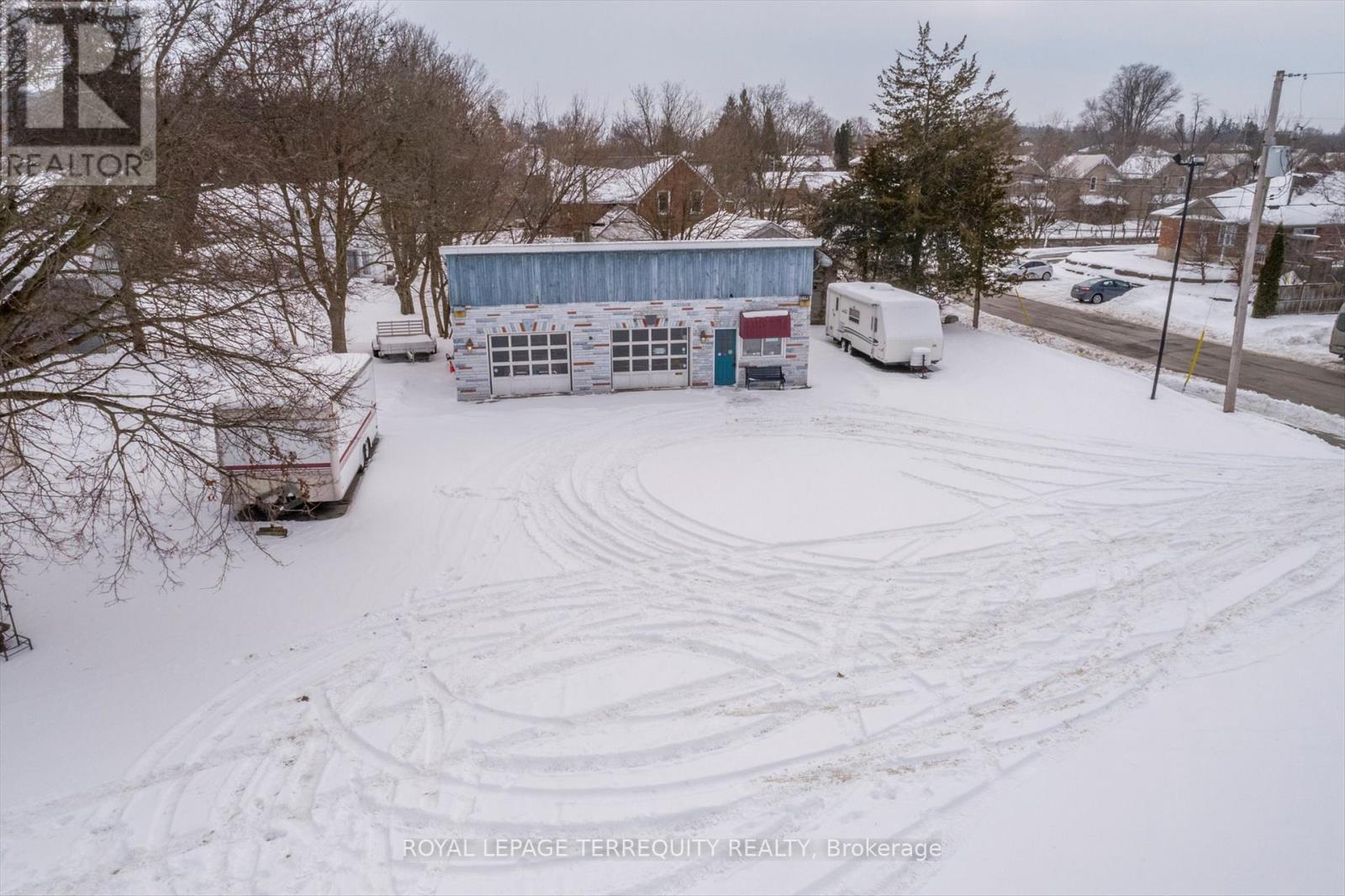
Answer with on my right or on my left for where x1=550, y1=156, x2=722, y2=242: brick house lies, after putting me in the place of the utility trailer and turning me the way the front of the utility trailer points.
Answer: on my left

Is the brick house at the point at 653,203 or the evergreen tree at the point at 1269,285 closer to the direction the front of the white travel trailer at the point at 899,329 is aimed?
the evergreen tree

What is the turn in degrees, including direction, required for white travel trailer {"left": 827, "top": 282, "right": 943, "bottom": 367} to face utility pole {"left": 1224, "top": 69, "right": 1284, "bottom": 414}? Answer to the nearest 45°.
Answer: approximately 45° to its left

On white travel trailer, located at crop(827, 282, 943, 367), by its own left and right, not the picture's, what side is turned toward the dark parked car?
left

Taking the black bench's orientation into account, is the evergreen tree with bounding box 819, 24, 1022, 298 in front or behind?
behind

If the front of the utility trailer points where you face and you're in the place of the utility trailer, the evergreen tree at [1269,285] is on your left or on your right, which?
on your left

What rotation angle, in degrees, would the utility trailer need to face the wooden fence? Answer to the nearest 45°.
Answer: approximately 90° to its left

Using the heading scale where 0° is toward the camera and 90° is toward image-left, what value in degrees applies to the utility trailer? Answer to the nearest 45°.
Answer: approximately 0°

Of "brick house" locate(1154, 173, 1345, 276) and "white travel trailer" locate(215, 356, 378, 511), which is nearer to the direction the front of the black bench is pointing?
the white travel trailer

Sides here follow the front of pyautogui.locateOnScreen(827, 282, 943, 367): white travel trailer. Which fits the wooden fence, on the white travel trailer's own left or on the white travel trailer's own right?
on the white travel trailer's own left
